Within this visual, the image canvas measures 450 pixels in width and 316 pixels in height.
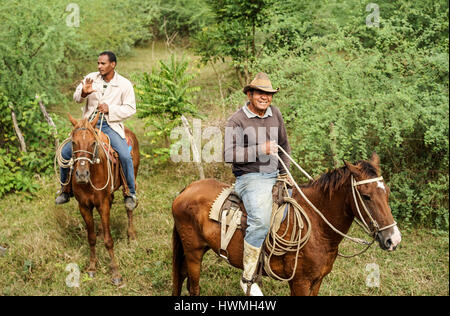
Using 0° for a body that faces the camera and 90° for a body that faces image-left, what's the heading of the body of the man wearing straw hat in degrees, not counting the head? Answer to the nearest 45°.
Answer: approximately 315°

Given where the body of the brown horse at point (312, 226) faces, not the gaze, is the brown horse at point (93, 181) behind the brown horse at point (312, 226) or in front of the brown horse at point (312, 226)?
behind

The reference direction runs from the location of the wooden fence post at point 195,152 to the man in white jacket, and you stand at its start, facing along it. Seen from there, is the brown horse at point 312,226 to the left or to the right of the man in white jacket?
left

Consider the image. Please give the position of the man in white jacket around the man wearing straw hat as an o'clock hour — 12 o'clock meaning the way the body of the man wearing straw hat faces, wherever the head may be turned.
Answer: The man in white jacket is roughly at 6 o'clock from the man wearing straw hat.

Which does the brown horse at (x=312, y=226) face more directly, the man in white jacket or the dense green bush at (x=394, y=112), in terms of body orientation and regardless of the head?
the dense green bush

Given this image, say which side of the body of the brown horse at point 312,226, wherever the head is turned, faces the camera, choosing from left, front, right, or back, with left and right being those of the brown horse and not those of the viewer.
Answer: right

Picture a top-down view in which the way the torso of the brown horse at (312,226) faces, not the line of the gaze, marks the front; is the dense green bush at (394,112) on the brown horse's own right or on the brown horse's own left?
on the brown horse's own left

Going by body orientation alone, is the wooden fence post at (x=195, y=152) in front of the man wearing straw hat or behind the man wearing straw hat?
behind
